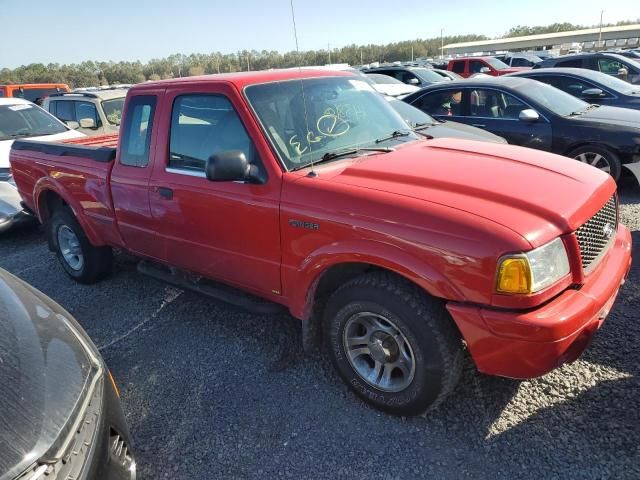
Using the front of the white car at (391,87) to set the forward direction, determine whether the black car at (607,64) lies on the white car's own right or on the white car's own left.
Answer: on the white car's own left

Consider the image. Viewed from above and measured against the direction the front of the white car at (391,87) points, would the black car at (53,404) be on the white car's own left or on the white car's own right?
on the white car's own right

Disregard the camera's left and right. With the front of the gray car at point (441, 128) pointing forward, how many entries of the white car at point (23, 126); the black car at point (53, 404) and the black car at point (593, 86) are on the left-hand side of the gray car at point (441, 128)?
1

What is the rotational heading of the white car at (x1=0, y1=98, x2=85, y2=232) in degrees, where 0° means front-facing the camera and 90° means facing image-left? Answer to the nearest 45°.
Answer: approximately 315°

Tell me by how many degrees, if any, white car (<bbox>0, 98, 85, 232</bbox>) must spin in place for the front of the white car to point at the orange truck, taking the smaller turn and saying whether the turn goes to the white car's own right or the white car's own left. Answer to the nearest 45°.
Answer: approximately 135° to the white car's own left
